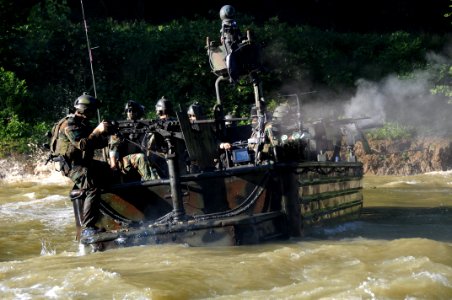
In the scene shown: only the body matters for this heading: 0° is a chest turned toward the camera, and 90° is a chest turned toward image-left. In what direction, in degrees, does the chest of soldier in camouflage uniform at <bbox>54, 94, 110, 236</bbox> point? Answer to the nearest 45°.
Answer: approximately 270°
